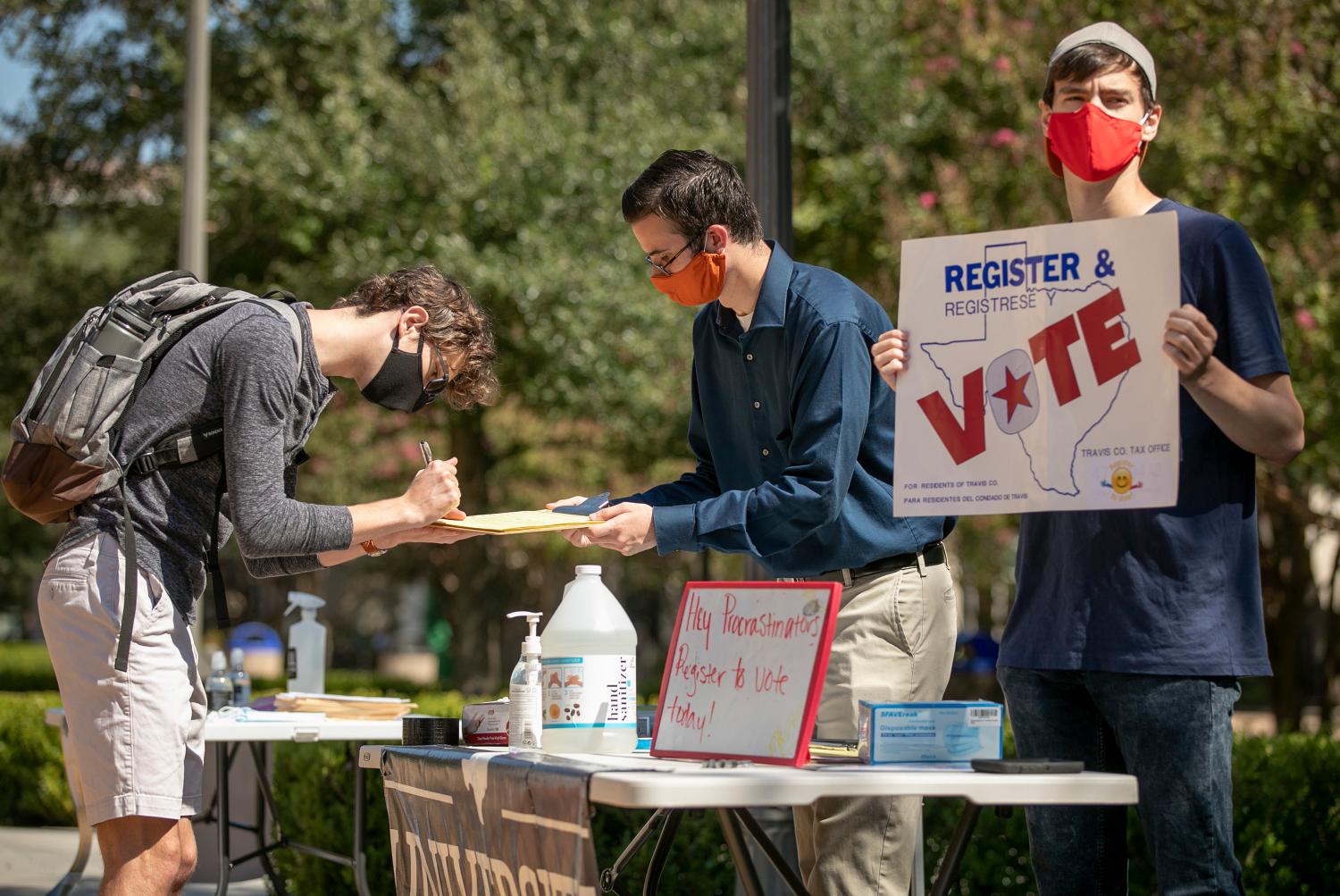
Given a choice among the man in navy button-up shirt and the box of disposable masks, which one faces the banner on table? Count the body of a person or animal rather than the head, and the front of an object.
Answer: the man in navy button-up shirt

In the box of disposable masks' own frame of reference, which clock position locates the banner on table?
The banner on table is roughly at 3 o'clock from the box of disposable masks.

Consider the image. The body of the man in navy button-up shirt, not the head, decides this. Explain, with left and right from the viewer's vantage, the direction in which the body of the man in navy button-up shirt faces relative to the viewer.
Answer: facing the viewer and to the left of the viewer

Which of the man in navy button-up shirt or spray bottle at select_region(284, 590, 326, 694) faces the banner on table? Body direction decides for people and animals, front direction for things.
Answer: the man in navy button-up shirt

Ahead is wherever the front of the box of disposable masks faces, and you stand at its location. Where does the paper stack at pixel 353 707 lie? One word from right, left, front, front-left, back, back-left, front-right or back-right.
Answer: back-right

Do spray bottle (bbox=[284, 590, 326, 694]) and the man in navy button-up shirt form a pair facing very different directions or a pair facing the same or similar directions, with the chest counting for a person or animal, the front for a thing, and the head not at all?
same or similar directions

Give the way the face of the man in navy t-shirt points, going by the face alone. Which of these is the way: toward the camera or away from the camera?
toward the camera

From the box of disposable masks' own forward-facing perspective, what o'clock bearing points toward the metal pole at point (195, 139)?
The metal pole is roughly at 5 o'clock from the box of disposable masks.

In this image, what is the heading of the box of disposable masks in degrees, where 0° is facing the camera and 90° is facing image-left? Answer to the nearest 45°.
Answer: approximately 0°

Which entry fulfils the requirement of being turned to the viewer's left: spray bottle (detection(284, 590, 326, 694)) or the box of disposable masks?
the spray bottle

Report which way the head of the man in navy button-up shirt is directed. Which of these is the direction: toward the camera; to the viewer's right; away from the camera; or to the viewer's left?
to the viewer's left
